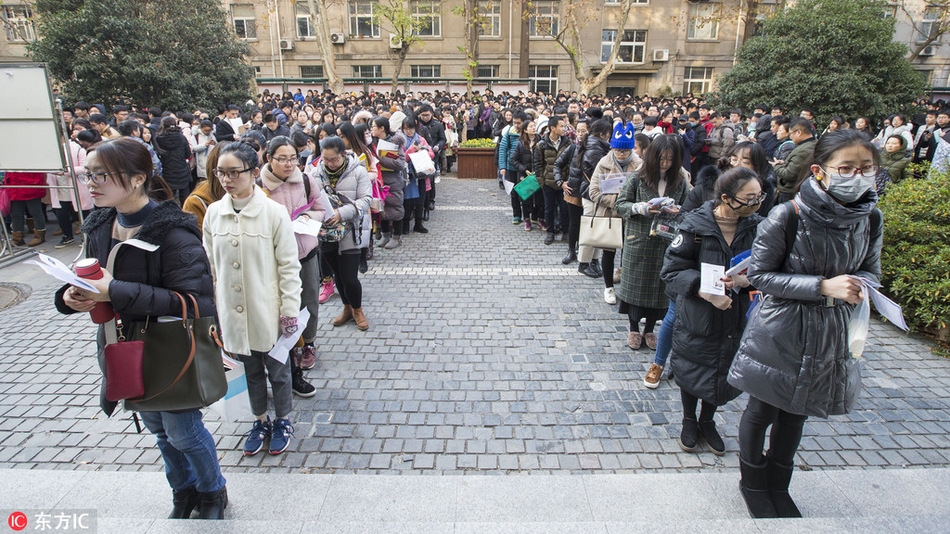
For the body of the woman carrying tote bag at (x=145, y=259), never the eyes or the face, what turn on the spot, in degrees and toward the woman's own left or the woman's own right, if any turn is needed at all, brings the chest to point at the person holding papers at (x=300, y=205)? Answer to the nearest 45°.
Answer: approximately 180°

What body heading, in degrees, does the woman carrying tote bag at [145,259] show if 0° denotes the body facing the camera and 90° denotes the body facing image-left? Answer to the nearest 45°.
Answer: approximately 45°

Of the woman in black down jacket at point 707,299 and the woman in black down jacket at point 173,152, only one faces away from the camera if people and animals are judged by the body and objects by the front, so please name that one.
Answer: the woman in black down jacket at point 173,152

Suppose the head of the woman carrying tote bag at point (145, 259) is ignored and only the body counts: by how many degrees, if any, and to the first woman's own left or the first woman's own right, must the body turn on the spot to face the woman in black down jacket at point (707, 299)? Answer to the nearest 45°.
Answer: approximately 135° to the first woman's own left

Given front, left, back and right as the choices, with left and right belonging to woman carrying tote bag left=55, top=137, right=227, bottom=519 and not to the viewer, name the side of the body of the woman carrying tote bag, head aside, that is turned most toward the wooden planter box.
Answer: back

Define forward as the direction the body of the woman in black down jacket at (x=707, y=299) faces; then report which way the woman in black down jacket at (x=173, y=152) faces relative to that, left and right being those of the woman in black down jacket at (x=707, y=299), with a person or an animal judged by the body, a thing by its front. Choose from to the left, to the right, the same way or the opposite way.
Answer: the opposite way

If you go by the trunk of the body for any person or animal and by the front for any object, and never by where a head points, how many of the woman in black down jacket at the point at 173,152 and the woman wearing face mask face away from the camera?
1

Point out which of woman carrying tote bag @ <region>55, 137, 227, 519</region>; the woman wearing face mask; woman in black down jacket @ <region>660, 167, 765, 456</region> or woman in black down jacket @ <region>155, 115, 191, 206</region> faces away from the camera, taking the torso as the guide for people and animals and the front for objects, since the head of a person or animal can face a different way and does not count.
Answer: woman in black down jacket @ <region>155, 115, 191, 206</region>

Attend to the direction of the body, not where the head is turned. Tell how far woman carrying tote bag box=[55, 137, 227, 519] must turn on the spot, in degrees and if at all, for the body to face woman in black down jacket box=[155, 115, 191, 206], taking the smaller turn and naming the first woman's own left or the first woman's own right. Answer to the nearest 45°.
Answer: approximately 135° to the first woman's own right

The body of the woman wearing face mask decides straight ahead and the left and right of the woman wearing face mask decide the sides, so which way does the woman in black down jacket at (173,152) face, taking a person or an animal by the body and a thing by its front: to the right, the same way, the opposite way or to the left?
the opposite way

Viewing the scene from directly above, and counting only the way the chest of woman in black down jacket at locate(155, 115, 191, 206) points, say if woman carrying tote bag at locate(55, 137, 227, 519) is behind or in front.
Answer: behind

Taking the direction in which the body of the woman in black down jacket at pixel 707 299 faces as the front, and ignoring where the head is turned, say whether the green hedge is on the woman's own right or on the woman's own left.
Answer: on the woman's own left
